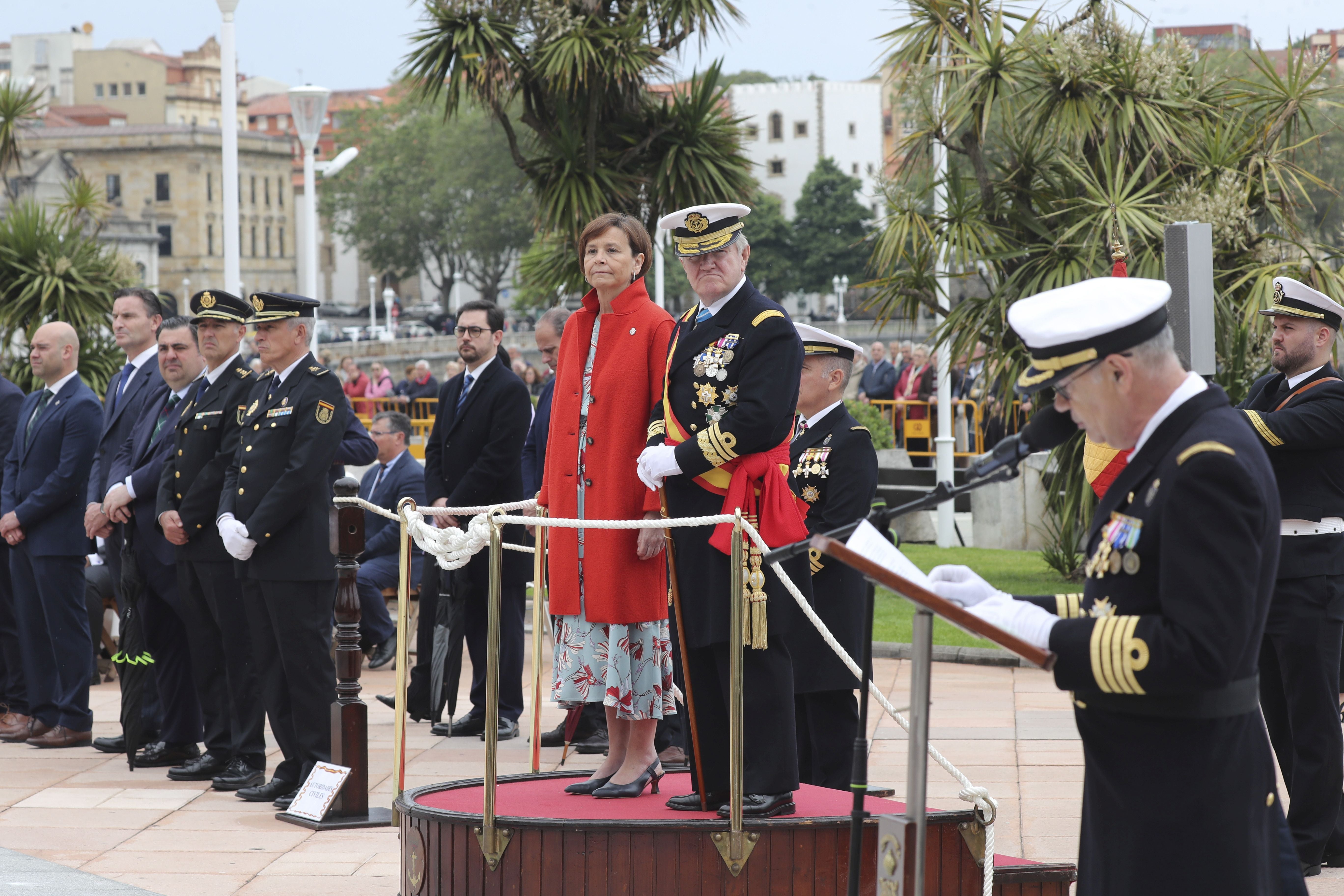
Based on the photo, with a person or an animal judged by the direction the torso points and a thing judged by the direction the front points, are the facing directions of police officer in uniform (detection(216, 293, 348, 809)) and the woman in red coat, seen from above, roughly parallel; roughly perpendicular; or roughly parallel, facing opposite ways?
roughly parallel

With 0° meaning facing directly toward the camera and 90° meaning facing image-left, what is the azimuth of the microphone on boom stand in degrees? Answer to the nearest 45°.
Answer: approximately 270°

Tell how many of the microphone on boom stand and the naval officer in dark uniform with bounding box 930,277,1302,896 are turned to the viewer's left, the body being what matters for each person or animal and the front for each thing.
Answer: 1

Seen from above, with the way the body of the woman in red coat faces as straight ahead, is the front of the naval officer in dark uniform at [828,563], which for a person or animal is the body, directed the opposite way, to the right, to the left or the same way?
the same way

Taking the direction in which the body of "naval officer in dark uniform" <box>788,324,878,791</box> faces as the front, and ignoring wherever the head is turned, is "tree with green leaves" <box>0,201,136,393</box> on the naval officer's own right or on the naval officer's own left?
on the naval officer's own right

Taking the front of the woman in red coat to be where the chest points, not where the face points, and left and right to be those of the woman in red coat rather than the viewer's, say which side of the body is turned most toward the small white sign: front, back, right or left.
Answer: right

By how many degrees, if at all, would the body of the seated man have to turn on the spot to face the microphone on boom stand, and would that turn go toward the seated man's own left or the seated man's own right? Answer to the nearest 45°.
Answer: approximately 45° to the seated man's own left

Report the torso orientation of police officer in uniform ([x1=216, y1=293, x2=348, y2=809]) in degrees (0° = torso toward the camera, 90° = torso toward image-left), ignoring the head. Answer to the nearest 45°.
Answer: approximately 45°

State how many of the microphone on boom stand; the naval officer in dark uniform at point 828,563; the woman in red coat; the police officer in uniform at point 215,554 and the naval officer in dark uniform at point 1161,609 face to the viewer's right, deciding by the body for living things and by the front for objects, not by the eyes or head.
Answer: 1

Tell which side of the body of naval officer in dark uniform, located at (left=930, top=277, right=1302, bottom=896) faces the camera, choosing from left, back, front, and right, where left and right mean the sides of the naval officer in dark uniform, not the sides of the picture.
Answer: left

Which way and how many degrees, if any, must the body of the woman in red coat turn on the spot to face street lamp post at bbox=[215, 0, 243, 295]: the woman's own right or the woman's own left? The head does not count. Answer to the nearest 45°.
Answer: approximately 135° to the woman's own right

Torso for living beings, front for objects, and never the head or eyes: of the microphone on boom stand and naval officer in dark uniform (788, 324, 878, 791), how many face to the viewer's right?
1

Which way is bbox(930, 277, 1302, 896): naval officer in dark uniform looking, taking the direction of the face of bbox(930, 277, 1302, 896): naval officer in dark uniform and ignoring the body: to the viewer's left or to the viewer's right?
to the viewer's left

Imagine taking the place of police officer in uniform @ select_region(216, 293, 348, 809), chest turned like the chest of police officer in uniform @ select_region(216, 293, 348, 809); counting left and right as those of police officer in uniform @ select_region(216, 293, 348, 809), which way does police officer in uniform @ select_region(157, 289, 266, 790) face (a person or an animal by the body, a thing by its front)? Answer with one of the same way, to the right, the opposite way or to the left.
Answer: the same way

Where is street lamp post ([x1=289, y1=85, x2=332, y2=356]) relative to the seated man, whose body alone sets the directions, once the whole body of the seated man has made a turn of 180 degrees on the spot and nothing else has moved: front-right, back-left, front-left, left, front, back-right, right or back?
front-left
